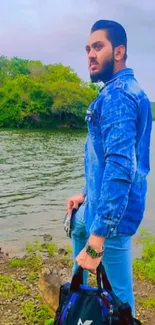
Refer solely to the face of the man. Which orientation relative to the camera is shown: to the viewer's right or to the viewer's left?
to the viewer's left

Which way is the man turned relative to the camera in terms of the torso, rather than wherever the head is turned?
to the viewer's left
